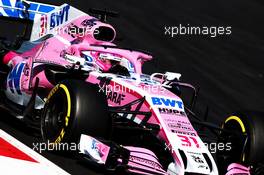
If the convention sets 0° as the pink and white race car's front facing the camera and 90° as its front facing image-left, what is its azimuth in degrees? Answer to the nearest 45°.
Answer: approximately 315°
